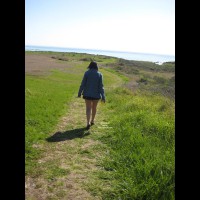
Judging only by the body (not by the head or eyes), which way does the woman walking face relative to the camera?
away from the camera
